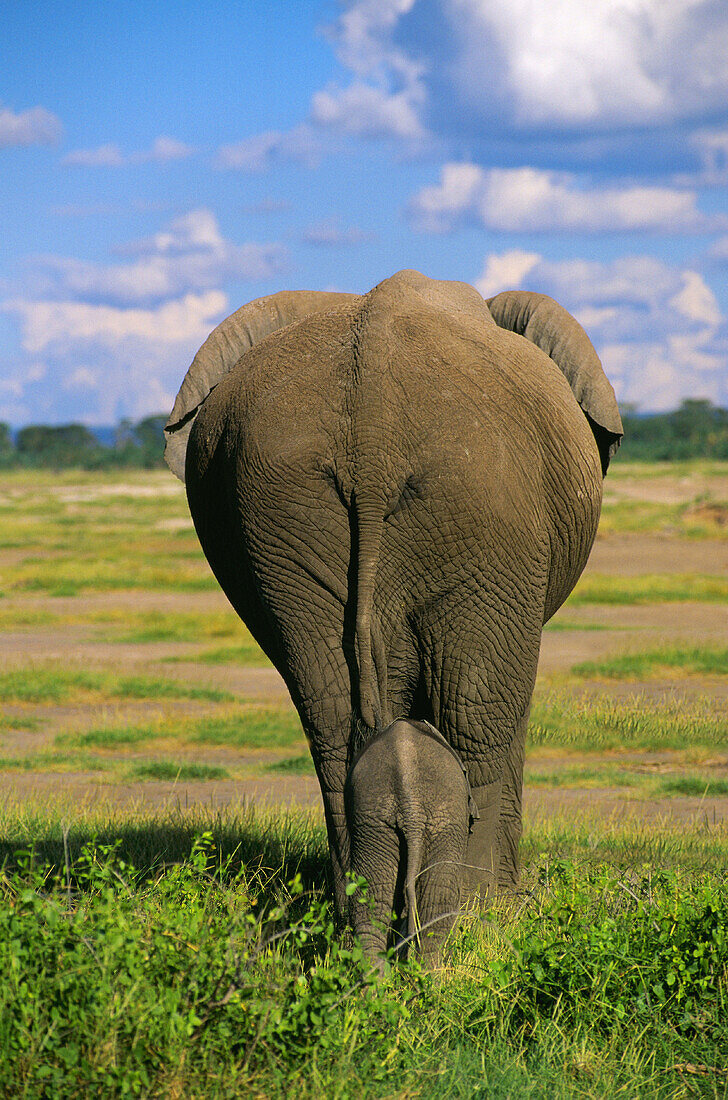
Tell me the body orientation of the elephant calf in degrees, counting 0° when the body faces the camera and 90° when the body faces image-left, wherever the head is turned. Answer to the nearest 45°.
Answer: approximately 180°

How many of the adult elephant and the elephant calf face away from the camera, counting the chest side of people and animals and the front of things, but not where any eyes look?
2

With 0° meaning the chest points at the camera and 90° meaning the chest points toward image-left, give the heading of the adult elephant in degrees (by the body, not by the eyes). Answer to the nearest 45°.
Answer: approximately 180°
